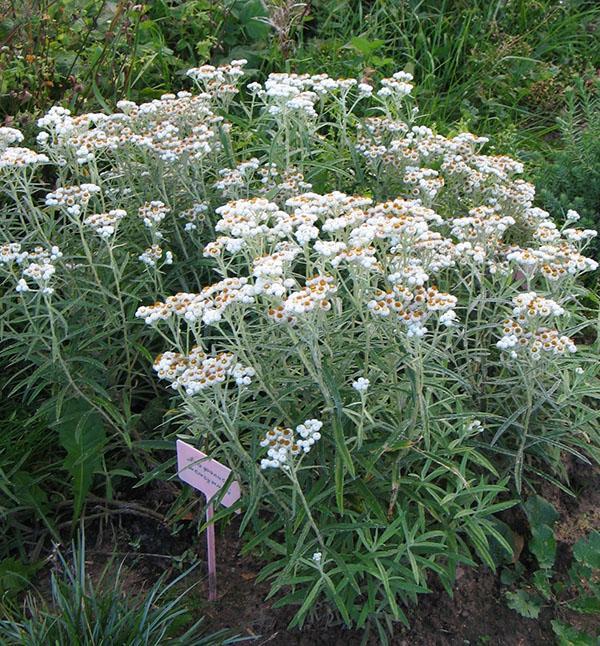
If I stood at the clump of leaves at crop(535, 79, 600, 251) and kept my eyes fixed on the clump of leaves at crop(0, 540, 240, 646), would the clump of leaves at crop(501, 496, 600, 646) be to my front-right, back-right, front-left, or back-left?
front-left

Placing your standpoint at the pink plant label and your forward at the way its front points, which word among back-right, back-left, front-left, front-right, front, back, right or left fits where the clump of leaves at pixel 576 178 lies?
back-left

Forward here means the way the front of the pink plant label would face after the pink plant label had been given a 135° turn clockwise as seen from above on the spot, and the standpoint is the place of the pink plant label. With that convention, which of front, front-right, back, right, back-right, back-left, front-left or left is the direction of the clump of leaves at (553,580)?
back-right

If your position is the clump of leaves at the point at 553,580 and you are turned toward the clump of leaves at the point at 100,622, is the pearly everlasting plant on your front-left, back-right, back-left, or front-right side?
front-right

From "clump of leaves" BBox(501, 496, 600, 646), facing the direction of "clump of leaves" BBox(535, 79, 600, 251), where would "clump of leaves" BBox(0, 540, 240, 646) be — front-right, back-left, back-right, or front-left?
back-left

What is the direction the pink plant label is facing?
toward the camera
